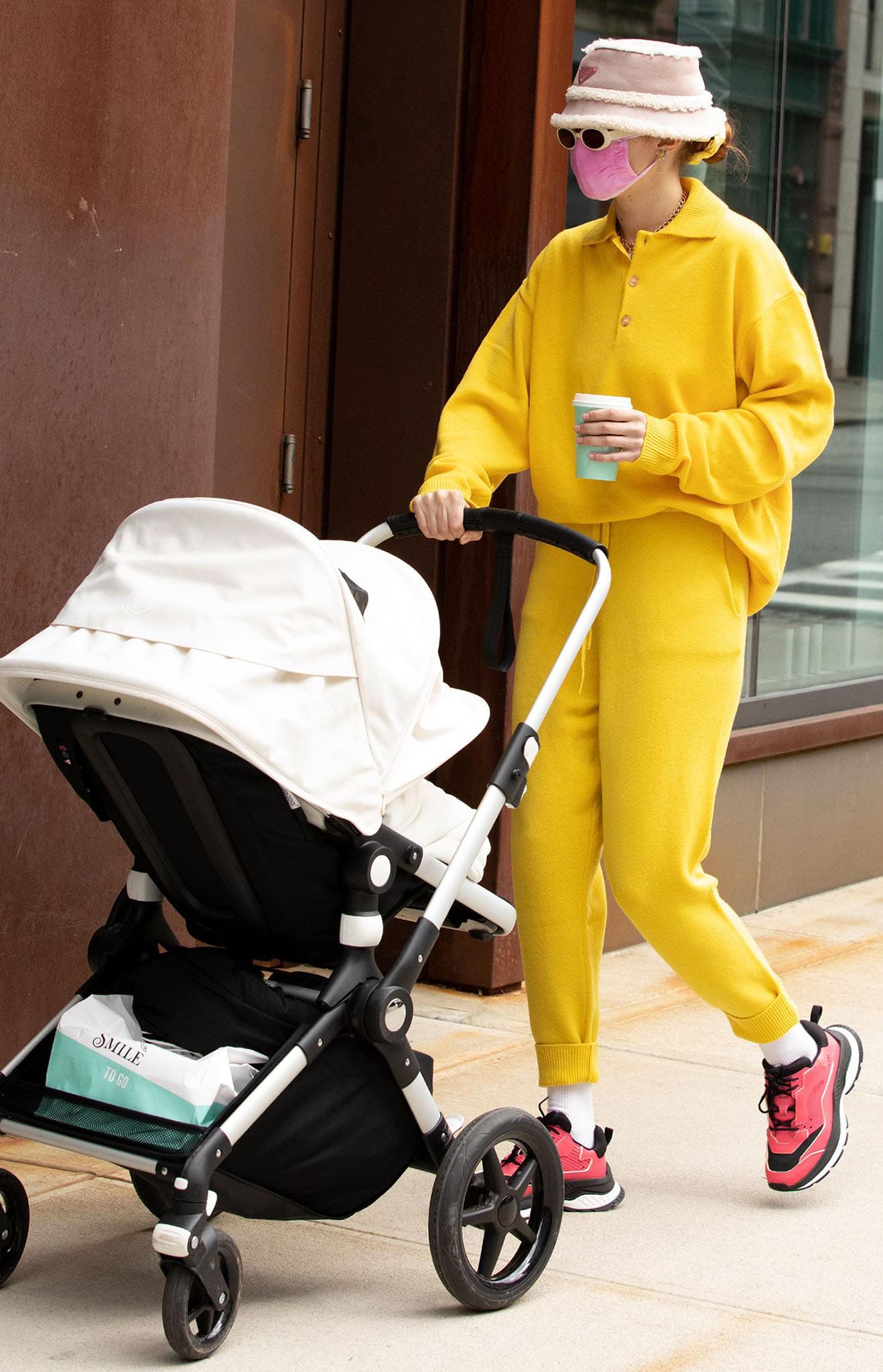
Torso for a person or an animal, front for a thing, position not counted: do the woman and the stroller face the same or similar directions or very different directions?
same or similar directions

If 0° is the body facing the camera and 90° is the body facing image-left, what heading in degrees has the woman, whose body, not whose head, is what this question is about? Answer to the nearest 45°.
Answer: approximately 45°

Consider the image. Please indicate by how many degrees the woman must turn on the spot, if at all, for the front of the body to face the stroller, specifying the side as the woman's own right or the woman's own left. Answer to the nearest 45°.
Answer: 0° — they already face it

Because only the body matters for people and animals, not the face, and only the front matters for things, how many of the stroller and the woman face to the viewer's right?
0

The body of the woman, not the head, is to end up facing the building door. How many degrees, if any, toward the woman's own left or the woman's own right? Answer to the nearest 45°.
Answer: approximately 90° to the woman's own right

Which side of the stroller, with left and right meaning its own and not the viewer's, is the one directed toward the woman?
back

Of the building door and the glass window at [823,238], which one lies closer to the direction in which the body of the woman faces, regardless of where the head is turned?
the building door
